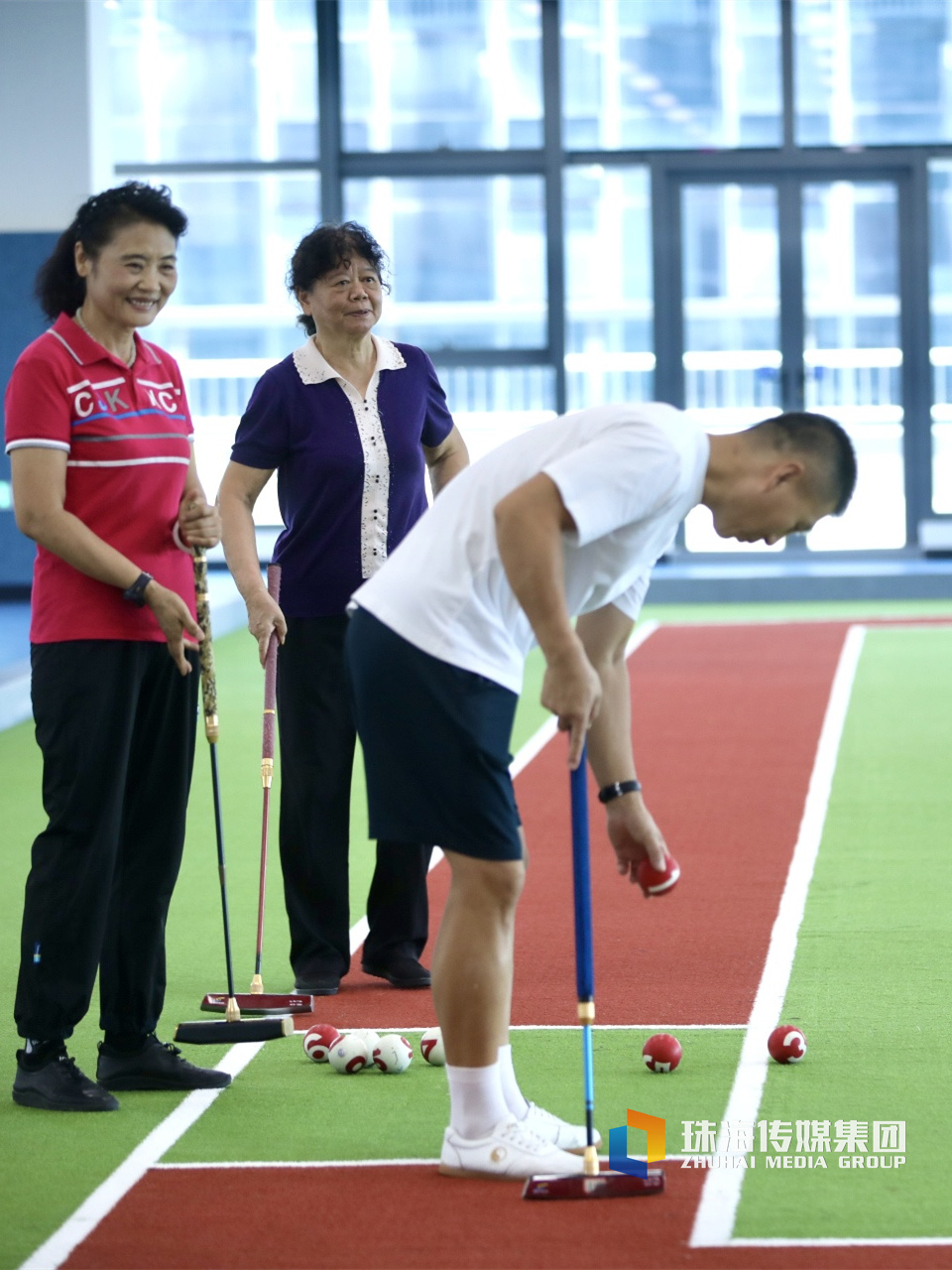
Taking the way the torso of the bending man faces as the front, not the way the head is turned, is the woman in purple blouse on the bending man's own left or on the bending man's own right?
on the bending man's own left

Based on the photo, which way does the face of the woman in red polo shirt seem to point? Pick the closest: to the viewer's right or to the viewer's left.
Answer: to the viewer's right

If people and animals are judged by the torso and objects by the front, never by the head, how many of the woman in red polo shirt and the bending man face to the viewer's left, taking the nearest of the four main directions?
0

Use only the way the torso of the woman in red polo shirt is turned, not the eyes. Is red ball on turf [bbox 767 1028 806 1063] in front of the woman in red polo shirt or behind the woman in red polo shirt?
in front

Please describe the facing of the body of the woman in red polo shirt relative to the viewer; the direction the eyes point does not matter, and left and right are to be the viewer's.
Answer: facing the viewer and to the right of the viewer

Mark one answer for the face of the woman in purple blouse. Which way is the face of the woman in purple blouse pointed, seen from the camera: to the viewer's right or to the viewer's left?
to the viewer's right

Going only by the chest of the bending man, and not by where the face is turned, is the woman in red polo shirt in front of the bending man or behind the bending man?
behind

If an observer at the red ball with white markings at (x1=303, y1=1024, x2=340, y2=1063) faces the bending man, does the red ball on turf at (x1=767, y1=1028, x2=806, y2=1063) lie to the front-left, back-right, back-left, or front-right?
front-left

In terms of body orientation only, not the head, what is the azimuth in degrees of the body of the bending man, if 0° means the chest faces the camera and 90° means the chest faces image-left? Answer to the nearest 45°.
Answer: approximately 270°
